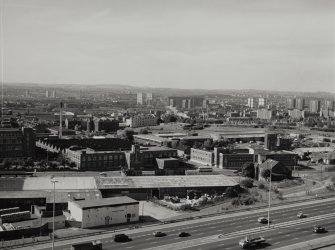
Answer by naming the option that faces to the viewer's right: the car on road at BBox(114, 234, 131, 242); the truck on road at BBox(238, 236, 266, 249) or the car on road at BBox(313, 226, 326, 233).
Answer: the car on road at BBox(114, 234, 131, 242)

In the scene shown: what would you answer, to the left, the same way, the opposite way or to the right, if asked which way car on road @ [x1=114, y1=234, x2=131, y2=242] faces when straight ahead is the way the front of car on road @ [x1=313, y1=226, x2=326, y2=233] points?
the opposite way

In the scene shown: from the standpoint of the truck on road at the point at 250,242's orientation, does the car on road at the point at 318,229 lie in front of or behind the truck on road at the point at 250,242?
behind

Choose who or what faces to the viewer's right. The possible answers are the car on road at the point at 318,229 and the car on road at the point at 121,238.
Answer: the car on road at the point at 121,238

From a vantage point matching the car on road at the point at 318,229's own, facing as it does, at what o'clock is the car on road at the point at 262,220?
the car on road at the point at 262,220 is roughly at 2 o'clock from the car on road at the point at 318,229.

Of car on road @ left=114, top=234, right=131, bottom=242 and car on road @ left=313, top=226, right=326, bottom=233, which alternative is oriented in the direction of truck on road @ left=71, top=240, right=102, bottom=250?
car on road @ left=313, top=226, right=326, bottom=233

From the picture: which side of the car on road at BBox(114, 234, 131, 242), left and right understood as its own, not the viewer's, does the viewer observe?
right

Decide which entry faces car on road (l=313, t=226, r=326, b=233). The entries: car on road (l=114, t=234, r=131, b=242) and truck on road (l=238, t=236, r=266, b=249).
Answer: car on road (l=114, t=234, r=131, b=242)

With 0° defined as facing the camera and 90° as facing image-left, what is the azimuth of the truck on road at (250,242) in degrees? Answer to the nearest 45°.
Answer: approximately 45°

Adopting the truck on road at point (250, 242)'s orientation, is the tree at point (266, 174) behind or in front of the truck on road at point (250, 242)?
behind
